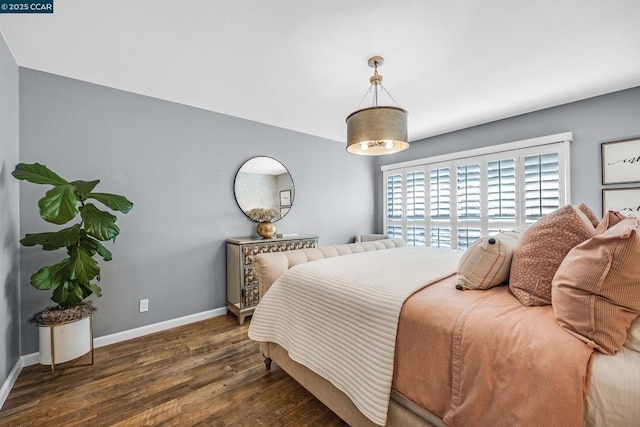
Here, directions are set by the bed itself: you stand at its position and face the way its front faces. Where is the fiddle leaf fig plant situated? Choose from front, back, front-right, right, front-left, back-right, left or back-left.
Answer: front-left

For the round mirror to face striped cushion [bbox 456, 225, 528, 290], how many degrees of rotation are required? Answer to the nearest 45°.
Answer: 0° — it already faces it

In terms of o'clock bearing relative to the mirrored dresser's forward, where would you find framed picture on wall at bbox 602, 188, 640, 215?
The framed picture on wall is roughly at 11 o'clock from the mirrored dresser.

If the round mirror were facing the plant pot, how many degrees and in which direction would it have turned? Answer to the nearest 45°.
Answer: approximately 90° to its right

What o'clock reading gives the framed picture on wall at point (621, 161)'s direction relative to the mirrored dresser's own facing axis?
The framed picture on wall is roughly at 11 o'clock from the mirrored dresser.

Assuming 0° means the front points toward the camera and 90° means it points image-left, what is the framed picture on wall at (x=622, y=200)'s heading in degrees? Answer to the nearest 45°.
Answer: approximately 0°

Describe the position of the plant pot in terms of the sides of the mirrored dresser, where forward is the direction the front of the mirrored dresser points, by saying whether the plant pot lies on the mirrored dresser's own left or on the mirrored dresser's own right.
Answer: on the mirrored dresser's own right

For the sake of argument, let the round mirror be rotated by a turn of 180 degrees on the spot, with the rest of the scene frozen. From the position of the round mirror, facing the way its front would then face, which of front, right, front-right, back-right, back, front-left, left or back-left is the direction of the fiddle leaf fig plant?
left

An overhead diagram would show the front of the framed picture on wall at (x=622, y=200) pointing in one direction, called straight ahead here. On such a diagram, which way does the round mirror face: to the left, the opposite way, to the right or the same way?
to the left
